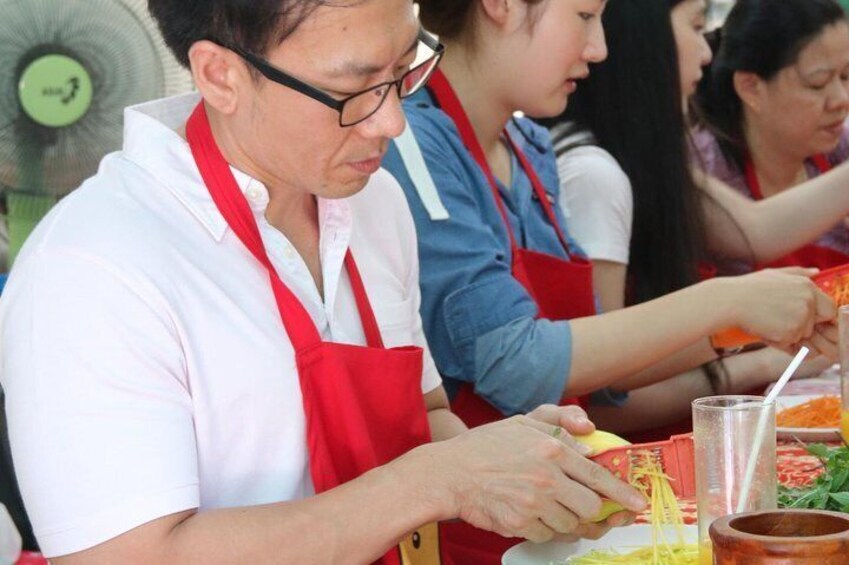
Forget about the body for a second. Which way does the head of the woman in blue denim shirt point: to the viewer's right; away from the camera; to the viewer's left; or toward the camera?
to the viewer's right

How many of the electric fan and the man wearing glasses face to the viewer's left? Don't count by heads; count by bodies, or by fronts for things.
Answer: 0

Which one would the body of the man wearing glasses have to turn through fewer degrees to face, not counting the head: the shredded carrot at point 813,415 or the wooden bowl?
the wooden bowl

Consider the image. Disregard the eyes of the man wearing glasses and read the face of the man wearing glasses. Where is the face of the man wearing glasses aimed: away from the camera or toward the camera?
toward the camera

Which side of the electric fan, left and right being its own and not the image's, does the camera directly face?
front

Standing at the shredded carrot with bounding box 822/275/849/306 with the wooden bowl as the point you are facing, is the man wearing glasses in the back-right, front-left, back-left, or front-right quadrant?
front-right

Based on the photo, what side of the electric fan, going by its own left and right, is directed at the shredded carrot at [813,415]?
left

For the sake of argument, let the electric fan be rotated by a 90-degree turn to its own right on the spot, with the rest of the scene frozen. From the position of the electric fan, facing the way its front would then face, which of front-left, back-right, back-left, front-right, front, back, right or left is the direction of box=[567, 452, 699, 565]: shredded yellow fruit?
back-left

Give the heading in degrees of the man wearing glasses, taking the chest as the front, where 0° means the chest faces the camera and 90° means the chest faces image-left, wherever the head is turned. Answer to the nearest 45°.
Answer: approximately 315°

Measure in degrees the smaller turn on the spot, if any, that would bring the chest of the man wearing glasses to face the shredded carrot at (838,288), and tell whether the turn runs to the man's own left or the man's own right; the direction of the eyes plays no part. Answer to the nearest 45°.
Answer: approximately 90° to the man's own left

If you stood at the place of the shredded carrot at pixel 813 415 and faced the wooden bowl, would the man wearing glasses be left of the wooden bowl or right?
right

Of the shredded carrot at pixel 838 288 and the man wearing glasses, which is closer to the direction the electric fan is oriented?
the man wearing glasses
